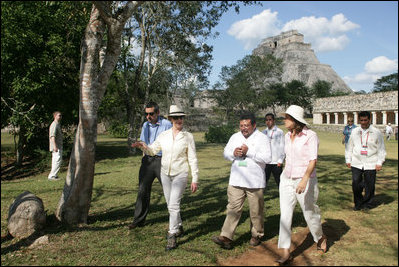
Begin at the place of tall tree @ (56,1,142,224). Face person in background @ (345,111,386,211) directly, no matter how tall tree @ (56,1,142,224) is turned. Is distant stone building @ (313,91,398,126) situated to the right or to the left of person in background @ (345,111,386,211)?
left

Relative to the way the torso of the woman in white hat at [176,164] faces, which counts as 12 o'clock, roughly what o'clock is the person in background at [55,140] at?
The person in background is roughly at 5 o'clock from the woman in white hat.

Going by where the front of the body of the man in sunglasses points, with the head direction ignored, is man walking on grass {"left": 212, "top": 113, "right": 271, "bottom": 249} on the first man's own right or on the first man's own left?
on the first man's own left

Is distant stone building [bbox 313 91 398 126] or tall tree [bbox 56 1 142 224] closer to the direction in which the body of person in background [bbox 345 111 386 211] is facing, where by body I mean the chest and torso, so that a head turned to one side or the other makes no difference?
the tall tree

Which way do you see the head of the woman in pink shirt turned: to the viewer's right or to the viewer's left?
to the viewer's left

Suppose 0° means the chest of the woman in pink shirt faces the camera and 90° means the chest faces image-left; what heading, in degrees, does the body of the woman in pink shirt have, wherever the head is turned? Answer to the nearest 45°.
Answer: approximately 45°

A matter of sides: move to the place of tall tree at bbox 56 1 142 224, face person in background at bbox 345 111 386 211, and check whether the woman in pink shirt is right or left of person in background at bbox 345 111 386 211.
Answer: right

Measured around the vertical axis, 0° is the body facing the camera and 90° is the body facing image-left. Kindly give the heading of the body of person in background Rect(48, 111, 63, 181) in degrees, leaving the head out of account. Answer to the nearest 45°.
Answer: approximately 270°

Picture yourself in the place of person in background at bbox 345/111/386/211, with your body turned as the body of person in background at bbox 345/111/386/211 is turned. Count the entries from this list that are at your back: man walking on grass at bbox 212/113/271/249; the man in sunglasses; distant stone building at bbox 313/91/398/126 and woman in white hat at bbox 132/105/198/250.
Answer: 1
